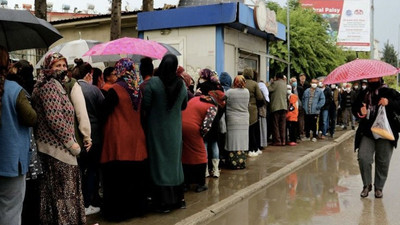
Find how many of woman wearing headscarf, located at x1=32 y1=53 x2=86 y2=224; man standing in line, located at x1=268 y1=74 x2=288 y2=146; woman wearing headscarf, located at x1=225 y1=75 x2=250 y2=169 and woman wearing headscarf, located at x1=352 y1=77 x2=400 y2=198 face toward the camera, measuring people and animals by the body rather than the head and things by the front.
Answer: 1

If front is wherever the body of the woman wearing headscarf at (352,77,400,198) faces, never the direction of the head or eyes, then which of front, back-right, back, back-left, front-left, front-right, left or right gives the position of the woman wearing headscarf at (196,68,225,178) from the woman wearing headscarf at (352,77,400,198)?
right

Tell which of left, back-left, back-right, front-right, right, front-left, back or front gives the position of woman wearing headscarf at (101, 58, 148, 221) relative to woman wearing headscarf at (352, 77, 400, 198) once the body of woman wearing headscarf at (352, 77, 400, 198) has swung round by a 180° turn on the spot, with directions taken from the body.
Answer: back-left

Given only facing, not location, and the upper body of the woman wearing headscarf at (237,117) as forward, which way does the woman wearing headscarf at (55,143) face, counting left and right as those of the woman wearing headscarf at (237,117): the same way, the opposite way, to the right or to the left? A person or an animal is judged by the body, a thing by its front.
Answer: to the right

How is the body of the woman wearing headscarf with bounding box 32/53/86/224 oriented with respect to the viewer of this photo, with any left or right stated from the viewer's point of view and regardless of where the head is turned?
facing to the right of the viewer

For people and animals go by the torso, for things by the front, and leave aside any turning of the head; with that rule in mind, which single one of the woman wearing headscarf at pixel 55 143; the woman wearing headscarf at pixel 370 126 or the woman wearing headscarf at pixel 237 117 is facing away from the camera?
the woman wearing headscarf at pixel 237 117

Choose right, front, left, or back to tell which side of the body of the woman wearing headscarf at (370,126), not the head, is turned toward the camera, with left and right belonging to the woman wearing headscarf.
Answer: front

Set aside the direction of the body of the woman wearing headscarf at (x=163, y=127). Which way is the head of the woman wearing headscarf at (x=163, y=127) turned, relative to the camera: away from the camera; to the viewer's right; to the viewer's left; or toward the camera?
away from the camera

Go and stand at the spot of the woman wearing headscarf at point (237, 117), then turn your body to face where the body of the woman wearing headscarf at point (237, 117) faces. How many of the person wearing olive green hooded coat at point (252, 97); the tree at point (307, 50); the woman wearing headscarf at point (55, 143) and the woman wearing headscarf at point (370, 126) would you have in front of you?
2

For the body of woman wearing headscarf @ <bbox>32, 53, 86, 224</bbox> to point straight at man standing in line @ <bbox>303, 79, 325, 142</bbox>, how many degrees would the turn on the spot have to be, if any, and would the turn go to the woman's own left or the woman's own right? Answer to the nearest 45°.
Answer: approximately 45° to the woman's own left

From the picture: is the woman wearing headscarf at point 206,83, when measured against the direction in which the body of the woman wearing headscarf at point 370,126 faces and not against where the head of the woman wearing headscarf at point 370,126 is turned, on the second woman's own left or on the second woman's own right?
on the second woman's own right

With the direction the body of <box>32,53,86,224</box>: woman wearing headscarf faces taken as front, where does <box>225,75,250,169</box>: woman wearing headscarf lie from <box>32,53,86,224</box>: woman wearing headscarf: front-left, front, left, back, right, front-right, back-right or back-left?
front-left

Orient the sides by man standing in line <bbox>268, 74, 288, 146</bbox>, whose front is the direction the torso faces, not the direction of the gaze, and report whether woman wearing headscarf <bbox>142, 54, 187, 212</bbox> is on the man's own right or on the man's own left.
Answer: on the man's own left

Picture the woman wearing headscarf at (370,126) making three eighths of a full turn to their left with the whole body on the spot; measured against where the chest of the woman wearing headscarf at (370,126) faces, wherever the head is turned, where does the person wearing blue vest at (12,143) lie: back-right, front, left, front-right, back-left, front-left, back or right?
back

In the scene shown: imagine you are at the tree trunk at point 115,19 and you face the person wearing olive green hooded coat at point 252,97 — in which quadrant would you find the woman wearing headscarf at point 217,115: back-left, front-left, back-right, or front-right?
front-right

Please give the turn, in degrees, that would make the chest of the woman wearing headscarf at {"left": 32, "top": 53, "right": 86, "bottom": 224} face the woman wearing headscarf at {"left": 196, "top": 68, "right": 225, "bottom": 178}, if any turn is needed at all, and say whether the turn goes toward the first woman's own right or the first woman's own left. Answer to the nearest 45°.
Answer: approximately 45° to the first woman's own left

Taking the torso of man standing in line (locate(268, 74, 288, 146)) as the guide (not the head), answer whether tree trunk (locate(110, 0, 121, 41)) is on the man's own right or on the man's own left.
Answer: on the man's own left

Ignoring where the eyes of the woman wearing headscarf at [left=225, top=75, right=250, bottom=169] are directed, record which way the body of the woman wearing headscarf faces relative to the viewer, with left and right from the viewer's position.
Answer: facing away from the viewer
